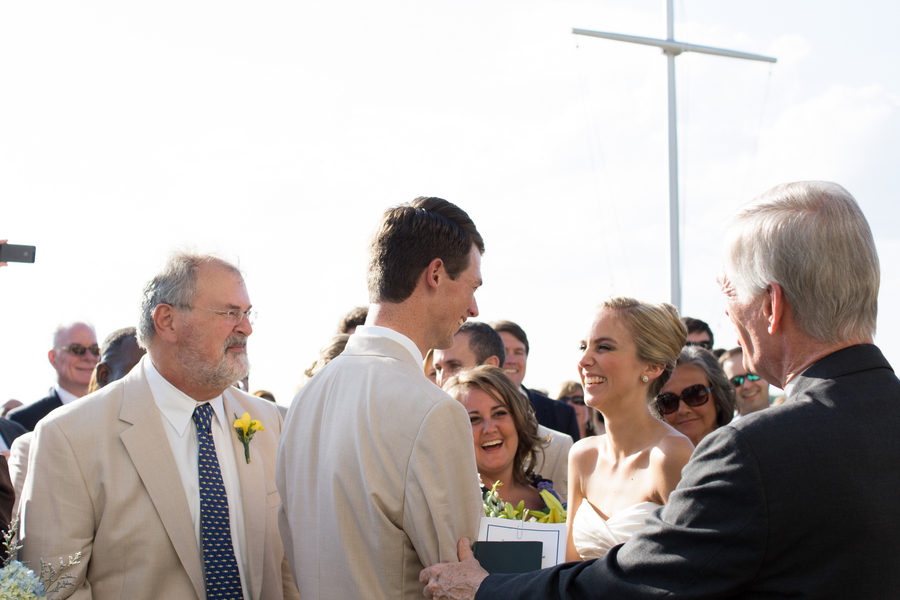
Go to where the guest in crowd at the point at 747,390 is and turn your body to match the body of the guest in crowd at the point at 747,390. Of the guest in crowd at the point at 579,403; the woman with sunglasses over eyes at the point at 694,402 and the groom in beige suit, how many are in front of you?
2

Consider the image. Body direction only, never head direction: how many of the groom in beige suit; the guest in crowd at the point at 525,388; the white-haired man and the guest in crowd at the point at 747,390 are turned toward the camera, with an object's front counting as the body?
2

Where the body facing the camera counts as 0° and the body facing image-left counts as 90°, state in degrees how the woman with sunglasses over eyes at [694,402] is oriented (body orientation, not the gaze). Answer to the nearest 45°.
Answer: approximately 45°

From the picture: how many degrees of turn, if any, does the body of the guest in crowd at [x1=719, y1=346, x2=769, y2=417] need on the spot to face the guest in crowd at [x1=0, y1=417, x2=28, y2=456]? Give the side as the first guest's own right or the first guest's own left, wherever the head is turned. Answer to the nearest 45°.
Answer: approximately 45° to the first guest's own right

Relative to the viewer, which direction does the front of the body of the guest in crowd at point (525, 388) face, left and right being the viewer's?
facing the viewer

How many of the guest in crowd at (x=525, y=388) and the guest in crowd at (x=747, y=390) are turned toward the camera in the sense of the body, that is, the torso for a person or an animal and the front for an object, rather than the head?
2

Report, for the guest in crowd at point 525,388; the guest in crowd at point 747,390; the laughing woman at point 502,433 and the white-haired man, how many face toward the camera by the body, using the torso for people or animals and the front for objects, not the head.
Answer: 3

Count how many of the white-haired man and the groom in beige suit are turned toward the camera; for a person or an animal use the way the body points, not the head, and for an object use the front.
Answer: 0

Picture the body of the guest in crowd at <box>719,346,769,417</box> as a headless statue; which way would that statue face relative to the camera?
toward the camera

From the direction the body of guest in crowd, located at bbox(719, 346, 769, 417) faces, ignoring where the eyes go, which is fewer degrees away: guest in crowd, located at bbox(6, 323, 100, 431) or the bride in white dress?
the bride in white dress

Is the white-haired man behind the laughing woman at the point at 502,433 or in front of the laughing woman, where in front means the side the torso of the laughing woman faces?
in front

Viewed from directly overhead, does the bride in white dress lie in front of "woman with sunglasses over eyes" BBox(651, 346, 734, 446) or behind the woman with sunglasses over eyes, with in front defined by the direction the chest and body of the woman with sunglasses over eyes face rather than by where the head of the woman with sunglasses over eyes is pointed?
in front
